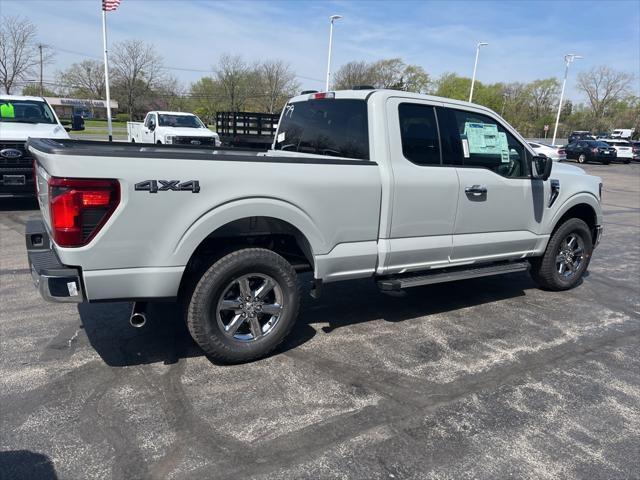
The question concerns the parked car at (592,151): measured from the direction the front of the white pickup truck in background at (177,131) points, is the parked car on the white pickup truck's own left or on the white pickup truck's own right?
on the white pickup truck's own left

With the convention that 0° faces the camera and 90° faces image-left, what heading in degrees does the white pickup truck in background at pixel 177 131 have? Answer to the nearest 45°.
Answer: approximately 315°

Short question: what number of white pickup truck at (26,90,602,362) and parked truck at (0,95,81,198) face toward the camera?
1

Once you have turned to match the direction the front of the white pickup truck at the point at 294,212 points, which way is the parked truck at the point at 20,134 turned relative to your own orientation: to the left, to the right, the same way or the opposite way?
to the right

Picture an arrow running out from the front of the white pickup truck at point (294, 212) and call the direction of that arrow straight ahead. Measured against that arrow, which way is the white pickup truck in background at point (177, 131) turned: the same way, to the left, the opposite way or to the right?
to the right

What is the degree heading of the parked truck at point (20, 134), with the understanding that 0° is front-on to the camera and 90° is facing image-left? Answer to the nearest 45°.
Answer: approximately 0°

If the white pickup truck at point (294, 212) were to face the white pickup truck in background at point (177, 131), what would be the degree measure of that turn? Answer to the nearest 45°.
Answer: approximately 45° to its left

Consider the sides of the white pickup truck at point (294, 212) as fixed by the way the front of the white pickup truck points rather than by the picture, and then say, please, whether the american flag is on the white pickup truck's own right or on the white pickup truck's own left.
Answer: on the white pickup truck's own left

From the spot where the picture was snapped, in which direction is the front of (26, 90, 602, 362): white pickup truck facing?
facing away from the viewer and to the right of the viewer
